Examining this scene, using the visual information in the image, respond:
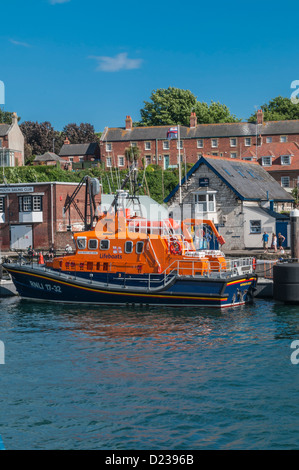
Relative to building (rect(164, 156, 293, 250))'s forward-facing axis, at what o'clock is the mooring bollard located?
The mooring bollard is roughly at 10 o'clock from the building.

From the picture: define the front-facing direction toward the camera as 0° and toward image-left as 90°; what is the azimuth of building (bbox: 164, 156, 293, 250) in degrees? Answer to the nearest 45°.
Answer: approximately 45°

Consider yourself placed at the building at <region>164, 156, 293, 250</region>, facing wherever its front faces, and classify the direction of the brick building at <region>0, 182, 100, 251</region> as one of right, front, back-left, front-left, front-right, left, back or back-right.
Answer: front-right

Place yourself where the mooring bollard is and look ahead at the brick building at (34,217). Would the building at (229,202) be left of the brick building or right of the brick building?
right

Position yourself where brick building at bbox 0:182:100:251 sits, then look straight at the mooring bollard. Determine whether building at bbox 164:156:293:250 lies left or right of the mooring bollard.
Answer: left
